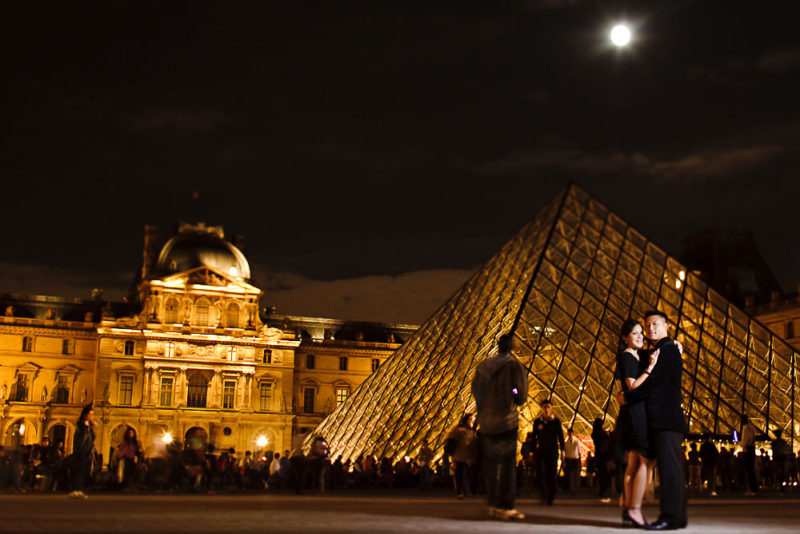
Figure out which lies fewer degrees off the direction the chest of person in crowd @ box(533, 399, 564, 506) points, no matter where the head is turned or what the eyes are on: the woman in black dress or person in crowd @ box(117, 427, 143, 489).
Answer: the woman in black dress

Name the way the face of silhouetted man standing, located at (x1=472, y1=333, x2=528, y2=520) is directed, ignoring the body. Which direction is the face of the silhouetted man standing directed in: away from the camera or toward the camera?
away from the camera

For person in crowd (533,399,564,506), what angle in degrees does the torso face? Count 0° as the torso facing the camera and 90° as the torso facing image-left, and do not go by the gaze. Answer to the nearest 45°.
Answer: approximately 0°

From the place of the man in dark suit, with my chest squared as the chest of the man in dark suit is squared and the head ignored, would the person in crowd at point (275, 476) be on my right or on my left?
on my right
